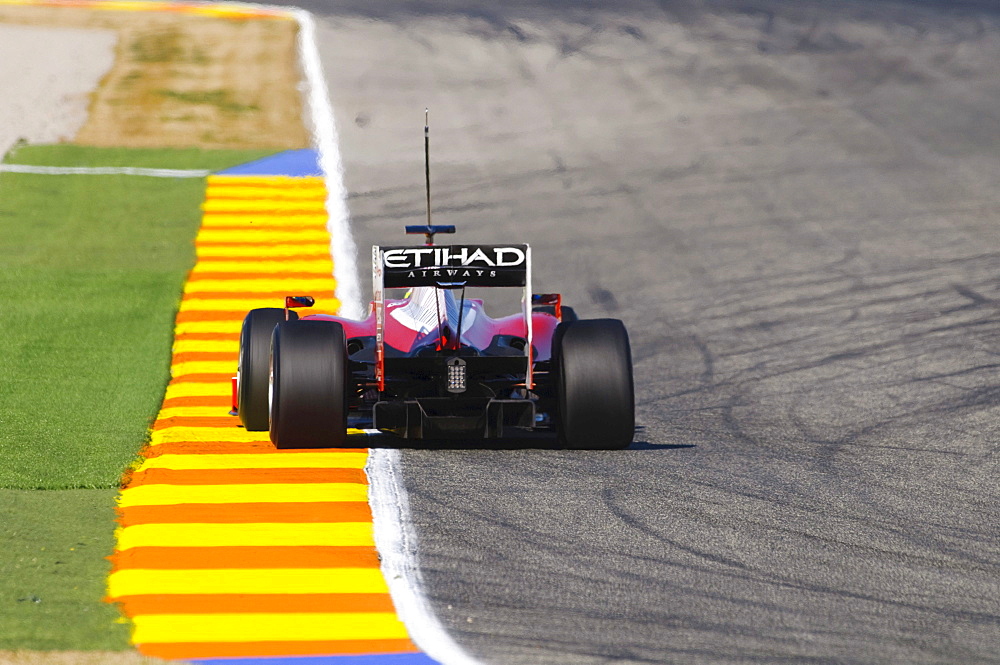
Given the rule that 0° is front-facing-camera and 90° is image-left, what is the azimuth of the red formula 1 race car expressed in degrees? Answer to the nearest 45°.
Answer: approximately 180°
